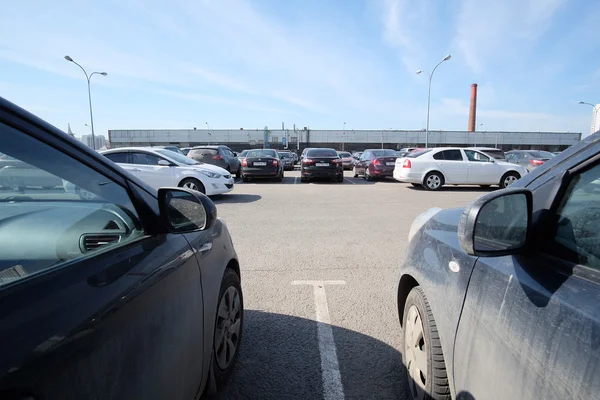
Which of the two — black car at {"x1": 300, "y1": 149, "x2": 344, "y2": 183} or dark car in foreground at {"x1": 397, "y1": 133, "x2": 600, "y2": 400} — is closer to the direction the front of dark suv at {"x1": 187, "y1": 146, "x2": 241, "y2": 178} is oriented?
the black car

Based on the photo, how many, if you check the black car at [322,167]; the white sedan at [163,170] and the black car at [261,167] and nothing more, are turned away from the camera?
2

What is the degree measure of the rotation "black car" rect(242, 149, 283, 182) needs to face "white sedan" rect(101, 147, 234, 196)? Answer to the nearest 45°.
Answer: approximately 135° to its left

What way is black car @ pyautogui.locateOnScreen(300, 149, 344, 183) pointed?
away from the camera

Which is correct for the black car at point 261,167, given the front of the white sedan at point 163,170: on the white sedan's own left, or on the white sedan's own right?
on the white sedan's own left

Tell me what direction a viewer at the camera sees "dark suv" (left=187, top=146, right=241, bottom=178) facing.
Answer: facing away from the viewer and to the right of the viewer

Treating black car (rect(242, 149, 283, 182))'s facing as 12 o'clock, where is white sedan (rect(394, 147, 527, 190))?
The white sedan is roughly at 4 o'clock from the black car.

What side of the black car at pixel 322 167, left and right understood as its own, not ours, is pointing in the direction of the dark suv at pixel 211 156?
left

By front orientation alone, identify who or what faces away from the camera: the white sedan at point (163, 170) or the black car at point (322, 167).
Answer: the black car

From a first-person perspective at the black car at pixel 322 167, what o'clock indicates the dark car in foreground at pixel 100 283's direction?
The dark car in foreground is roughly at 6 o'clock from the black car.

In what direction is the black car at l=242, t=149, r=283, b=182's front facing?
away from the camera

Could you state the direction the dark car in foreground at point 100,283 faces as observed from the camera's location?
facing away from the viewer and to the right of the viewer

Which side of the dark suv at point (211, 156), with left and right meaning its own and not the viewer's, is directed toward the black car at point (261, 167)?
right
